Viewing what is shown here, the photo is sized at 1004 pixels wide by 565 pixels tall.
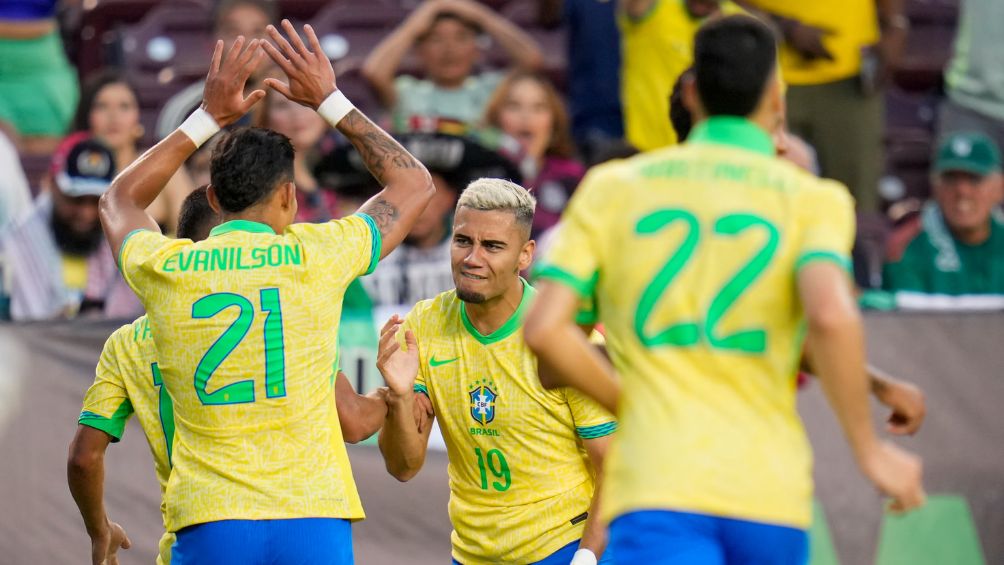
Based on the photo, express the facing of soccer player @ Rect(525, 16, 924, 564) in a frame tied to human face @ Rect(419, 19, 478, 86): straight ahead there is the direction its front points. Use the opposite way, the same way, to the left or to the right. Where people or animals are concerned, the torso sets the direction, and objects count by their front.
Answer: the opposite way

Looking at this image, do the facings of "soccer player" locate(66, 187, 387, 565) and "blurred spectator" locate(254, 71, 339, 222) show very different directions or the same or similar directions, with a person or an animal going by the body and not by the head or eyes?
very different directions

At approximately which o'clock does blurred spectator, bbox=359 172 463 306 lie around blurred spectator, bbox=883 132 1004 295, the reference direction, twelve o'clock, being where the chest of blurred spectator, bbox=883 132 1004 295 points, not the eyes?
blurred spectator, bbox=359 172 463 306 is roughly at 2 o'clock from blurred spectator, bbox=883 132 1004 295.

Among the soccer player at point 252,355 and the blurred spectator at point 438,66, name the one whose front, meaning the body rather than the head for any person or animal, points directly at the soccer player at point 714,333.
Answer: the blurred spectator

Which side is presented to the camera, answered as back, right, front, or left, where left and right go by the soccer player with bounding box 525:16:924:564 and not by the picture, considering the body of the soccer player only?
back

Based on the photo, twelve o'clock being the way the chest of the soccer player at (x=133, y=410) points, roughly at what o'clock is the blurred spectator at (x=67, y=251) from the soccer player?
The blurred spectator is roughly at 12 o'clock from the soccer player.

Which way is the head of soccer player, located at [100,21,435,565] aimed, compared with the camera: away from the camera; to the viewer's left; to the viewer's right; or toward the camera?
away from the camera

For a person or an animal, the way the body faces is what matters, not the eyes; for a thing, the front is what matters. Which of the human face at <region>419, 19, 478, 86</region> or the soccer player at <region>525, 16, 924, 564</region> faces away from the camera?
the soccer player
